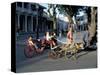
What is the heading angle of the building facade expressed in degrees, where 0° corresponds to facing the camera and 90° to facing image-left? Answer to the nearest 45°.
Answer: approximately 315°
